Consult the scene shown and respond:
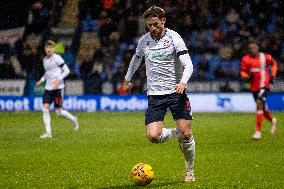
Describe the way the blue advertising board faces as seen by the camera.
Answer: facing the viewer

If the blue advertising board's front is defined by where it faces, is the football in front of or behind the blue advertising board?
in front

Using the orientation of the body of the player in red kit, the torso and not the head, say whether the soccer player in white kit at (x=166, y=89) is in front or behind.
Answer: in front

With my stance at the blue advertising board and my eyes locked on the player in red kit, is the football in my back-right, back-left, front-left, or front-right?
front-right

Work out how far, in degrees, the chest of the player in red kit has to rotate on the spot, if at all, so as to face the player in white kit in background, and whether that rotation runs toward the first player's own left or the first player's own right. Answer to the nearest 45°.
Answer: approximately 45° to the first player's own right

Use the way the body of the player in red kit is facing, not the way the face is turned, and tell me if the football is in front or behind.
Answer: in front

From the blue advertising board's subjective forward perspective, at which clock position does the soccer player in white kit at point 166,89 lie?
The soccer player in white kit is roughly at 12 o'clock from the blue advertising board.

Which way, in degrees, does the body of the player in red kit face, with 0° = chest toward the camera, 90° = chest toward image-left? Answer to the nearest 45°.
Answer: approximately 45°

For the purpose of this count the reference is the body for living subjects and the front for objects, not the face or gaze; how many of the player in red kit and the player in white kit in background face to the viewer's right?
0

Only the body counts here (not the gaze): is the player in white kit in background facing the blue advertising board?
no

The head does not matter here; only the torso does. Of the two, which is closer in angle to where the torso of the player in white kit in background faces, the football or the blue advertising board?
the football

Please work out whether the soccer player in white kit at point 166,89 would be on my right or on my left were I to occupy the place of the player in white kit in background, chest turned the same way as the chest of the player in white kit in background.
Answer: on my left

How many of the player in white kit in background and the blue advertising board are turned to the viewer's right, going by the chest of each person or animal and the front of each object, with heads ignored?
0

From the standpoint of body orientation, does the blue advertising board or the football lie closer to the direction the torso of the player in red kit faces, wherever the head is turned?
the football

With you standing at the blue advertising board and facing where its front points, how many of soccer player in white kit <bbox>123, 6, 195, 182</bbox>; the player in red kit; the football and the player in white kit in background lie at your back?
0
